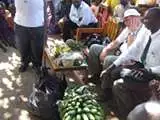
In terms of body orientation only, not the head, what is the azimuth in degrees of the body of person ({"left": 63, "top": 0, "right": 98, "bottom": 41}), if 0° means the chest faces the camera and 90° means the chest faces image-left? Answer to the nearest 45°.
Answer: approximately 45°

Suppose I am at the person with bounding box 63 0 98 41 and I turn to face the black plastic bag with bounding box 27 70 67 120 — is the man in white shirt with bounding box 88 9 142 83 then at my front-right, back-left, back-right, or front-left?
front-left

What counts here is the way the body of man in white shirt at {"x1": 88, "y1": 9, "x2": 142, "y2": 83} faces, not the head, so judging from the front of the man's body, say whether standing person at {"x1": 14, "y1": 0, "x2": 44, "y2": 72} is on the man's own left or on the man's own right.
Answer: on the man's own right

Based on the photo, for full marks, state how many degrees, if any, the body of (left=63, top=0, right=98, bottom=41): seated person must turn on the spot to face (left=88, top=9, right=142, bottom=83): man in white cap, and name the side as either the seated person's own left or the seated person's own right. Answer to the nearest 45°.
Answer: approximately 45° to the seated person's own left

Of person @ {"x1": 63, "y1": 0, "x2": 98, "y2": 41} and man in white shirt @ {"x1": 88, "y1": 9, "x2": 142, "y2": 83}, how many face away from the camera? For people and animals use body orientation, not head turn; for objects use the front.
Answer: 0

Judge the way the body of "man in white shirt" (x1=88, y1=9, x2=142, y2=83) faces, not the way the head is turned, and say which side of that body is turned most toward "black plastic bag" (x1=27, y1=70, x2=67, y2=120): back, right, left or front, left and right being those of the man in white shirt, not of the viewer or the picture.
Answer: front

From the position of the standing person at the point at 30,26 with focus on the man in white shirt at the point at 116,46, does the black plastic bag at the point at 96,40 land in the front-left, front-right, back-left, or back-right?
front-left

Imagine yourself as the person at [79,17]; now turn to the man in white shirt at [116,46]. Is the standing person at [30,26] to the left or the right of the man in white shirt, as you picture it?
right

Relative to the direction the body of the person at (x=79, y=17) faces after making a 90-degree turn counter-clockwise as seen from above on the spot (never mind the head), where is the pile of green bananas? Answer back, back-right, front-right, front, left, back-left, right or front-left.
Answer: front-right

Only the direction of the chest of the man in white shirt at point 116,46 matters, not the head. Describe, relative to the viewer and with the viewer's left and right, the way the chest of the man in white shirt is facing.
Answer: facing the viewer and to the left of the viewer

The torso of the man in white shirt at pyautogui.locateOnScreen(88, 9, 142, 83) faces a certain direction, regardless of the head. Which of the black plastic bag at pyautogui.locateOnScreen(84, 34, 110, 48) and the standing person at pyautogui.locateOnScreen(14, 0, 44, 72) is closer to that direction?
the standing person

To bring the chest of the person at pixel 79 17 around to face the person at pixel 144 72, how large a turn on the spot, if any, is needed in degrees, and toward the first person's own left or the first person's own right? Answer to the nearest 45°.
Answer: approximately 45° to the first person's own left
